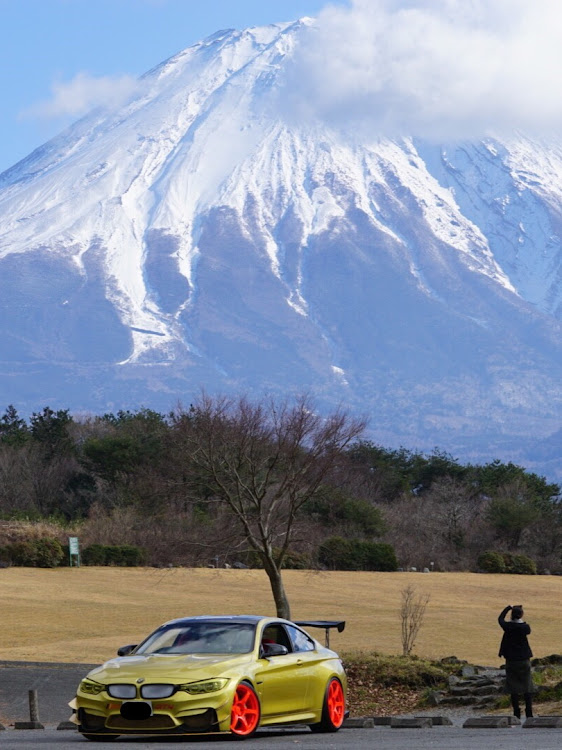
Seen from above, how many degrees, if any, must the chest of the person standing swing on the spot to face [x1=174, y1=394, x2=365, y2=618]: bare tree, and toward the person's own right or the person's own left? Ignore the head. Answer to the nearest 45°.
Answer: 0° — they already face it

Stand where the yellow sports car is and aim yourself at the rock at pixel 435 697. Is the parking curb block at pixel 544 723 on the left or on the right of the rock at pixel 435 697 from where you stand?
right

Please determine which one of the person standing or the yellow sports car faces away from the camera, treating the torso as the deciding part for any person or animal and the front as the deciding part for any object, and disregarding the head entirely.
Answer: the person standing

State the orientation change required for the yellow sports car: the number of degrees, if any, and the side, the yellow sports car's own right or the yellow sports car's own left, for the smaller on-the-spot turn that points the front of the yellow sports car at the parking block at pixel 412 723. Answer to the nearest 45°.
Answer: approximately 180°

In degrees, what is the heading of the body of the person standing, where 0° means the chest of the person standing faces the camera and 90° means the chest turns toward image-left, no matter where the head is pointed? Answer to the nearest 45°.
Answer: approximately 180°

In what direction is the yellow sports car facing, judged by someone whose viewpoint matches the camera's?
facing the viewer and to the left of the viewer

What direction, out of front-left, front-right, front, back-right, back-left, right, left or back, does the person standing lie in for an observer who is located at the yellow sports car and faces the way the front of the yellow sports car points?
back

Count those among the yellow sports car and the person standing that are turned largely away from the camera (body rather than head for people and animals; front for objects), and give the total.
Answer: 1

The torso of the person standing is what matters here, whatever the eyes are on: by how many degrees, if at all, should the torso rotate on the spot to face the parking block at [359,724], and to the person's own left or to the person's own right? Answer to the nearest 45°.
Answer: approximately 90° to the person's own left

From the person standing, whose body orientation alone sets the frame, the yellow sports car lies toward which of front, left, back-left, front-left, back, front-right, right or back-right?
back-left

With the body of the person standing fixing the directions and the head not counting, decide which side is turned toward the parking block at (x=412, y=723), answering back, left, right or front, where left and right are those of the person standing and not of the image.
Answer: left
